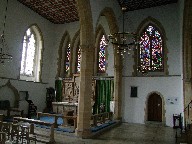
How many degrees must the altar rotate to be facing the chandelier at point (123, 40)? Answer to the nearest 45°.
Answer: approximately 45° to its left

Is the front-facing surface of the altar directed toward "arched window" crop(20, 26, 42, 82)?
no

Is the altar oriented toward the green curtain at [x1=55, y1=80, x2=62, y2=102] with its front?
no

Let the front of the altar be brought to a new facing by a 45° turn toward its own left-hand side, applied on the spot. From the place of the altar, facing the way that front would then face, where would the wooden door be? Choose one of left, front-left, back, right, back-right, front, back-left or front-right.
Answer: front-left

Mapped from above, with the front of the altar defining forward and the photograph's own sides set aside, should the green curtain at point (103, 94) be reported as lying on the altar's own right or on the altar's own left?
on the altar's own left

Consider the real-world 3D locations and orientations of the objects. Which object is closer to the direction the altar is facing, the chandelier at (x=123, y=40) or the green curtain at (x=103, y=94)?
the chandelier

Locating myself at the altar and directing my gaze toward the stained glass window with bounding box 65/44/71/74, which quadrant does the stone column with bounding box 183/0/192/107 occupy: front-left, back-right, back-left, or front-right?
back-right

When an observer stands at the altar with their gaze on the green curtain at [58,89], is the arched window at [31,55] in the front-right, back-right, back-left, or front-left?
front-left

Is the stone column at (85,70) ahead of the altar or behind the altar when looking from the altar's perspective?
ahead

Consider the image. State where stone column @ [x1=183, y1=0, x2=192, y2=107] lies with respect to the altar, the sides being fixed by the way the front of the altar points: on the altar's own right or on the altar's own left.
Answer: on the altar's own left

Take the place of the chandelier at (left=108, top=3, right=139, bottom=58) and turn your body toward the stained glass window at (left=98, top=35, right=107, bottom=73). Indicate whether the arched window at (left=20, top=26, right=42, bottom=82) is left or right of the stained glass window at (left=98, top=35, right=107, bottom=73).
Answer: left

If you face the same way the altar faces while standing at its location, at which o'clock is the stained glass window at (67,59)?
The stained glass window is roughly at 6 o'clock from the altar.

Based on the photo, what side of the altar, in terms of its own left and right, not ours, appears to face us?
front
